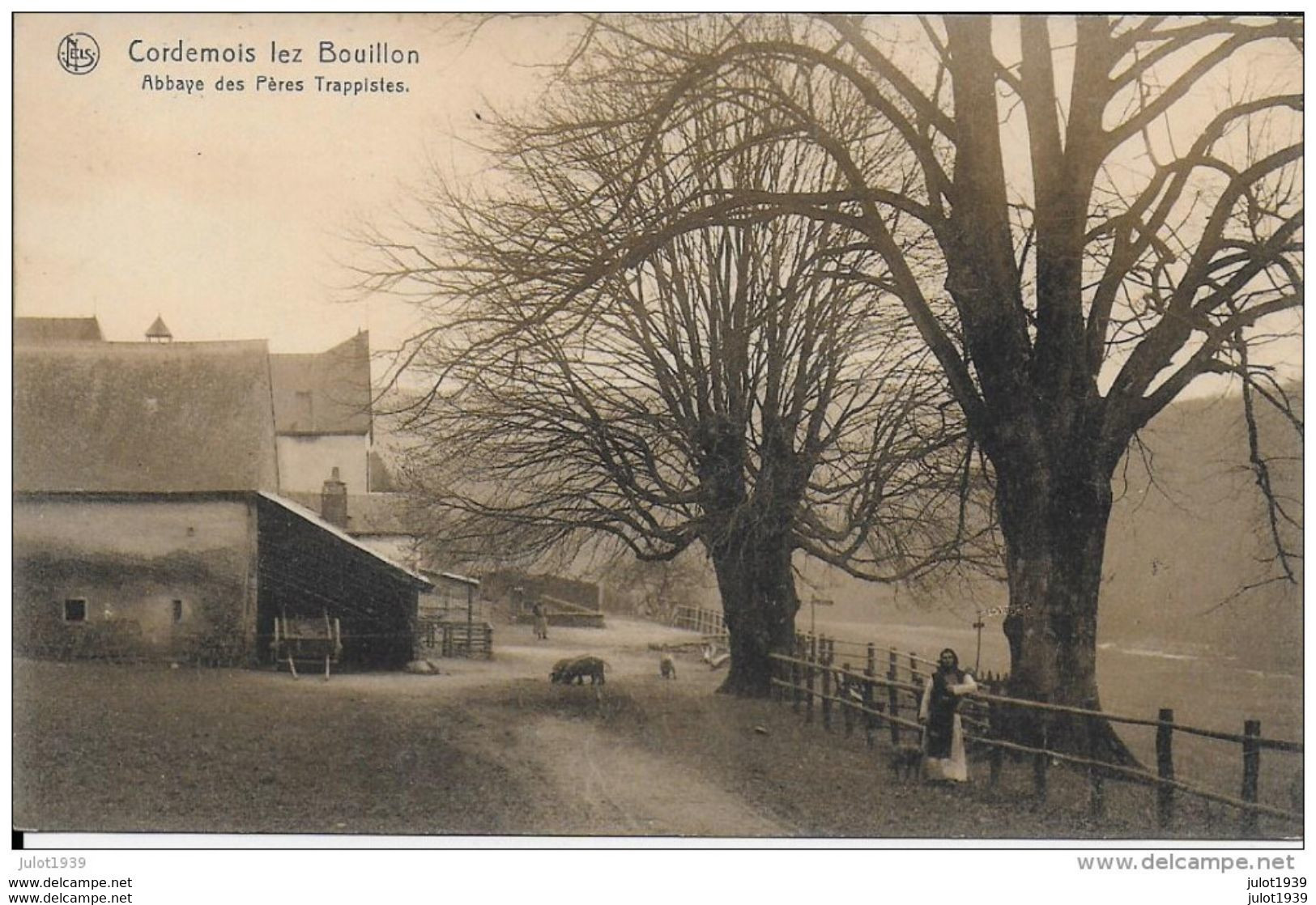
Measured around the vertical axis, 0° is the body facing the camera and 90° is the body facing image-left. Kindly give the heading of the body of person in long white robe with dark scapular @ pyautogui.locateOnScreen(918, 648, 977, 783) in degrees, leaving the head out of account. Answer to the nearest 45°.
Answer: approximately 0°

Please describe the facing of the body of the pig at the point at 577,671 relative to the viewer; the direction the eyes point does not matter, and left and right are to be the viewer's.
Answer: facing to the left of the viewer

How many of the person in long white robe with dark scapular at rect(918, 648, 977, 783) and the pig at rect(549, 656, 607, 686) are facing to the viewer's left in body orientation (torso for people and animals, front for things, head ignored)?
1

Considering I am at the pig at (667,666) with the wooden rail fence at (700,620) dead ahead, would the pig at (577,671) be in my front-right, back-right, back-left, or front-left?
back-left
